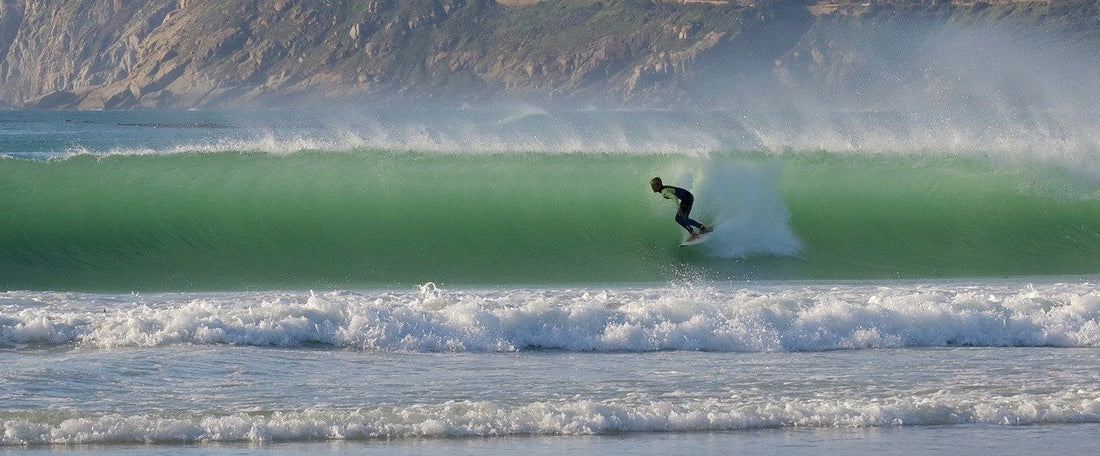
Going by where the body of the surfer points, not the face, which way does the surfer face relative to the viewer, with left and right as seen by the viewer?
facing to the left of the viewer
